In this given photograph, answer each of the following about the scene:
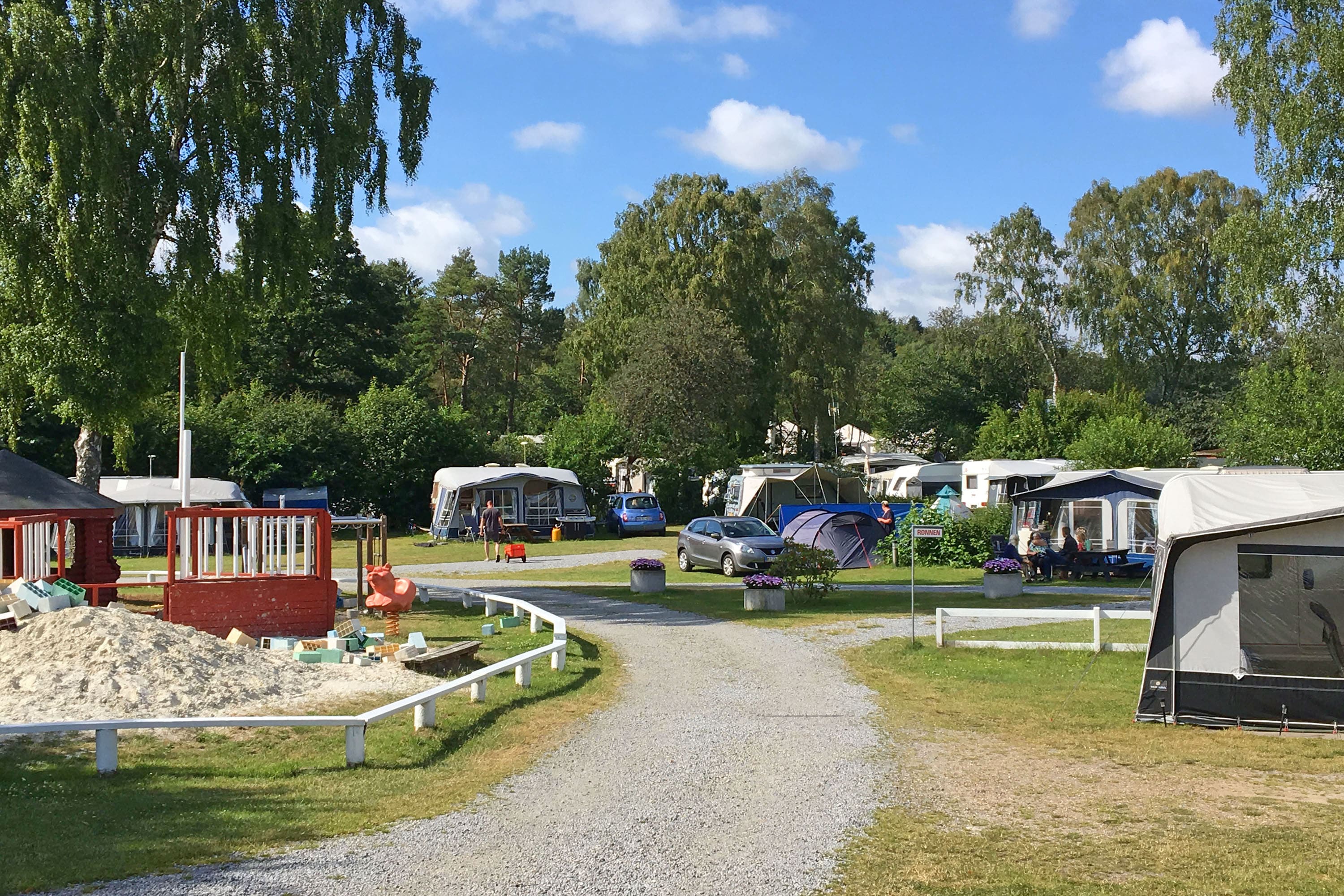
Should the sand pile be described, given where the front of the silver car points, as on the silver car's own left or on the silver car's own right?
on the silver car's own right

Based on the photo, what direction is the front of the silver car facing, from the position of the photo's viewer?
facing the viewer and to the right of the viewer

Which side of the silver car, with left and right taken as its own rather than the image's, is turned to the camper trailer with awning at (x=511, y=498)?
back

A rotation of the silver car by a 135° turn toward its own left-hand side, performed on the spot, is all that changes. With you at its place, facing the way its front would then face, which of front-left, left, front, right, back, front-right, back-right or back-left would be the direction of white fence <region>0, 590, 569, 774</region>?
back

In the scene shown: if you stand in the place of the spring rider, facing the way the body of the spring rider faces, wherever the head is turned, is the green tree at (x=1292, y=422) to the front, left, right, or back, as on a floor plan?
back

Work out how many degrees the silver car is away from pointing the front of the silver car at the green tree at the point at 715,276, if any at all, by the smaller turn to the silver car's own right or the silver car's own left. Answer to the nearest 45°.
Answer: approximately 135° to the silver car's own left

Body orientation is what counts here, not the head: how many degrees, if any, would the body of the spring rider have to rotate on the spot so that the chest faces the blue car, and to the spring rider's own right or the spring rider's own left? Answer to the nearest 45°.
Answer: approximately 135° to the spring rider's own right

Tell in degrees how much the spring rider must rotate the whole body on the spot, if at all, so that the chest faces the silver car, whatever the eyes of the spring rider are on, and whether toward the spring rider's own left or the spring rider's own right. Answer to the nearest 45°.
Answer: approximately 180°

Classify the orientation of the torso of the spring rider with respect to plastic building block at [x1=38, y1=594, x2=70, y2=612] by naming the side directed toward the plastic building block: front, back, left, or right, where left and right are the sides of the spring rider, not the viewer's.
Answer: front

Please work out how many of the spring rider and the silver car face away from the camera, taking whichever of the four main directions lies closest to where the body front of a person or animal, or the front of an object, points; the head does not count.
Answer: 0

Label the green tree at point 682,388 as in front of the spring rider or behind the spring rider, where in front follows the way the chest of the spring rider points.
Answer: behind

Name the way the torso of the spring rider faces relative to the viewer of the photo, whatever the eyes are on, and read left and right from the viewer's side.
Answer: facing the viewer and to the left of the viewer
